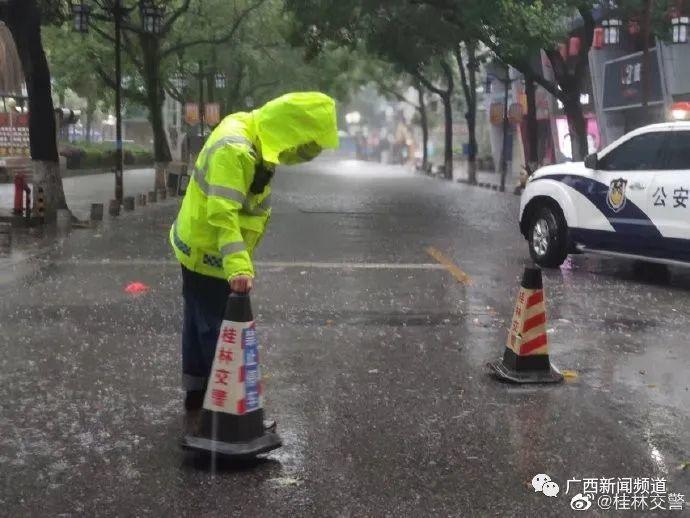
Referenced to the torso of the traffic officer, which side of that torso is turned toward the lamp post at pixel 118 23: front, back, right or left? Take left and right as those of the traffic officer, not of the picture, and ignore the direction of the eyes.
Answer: left

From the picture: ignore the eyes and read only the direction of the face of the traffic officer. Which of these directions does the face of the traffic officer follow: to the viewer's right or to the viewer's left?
to the viewer's right

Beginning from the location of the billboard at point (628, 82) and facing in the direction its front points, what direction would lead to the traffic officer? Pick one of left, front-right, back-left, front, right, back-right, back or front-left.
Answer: front-left

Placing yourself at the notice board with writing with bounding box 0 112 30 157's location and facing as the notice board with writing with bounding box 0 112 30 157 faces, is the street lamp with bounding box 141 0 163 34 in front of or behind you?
in front

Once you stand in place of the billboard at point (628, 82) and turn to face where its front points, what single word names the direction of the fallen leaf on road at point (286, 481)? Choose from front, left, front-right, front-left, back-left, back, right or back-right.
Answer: front-left

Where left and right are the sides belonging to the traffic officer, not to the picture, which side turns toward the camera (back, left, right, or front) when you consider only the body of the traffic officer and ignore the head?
right

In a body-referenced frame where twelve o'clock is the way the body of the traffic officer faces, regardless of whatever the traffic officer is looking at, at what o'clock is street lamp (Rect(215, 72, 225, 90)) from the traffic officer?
The street lamp is roughly at 9 o'clock from the traffic officer.

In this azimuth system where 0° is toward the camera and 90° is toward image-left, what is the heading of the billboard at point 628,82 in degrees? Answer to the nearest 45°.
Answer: approximately 45°

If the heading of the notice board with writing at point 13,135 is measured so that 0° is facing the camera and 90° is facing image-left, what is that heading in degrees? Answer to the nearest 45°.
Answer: approximately 0°

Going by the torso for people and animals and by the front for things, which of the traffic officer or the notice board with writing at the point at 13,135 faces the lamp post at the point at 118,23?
the notice board with writing

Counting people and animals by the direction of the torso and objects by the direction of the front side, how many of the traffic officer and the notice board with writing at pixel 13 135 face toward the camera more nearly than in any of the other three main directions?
1

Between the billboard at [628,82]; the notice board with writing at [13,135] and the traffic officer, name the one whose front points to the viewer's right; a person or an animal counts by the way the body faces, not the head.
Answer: the traffic officer

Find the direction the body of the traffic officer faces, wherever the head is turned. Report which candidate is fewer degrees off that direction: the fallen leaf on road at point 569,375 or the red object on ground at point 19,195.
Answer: the fallen leaf on road

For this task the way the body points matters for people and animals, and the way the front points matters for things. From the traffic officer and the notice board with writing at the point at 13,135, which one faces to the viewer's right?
the traffic officer

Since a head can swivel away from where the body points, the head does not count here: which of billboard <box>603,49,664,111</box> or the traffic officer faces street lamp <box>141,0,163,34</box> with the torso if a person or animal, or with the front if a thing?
the billboard

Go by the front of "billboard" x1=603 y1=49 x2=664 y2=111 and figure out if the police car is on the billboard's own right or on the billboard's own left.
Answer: on the billboard's own left

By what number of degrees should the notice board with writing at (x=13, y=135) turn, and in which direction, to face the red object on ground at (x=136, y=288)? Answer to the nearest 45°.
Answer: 0° — it already faces it
